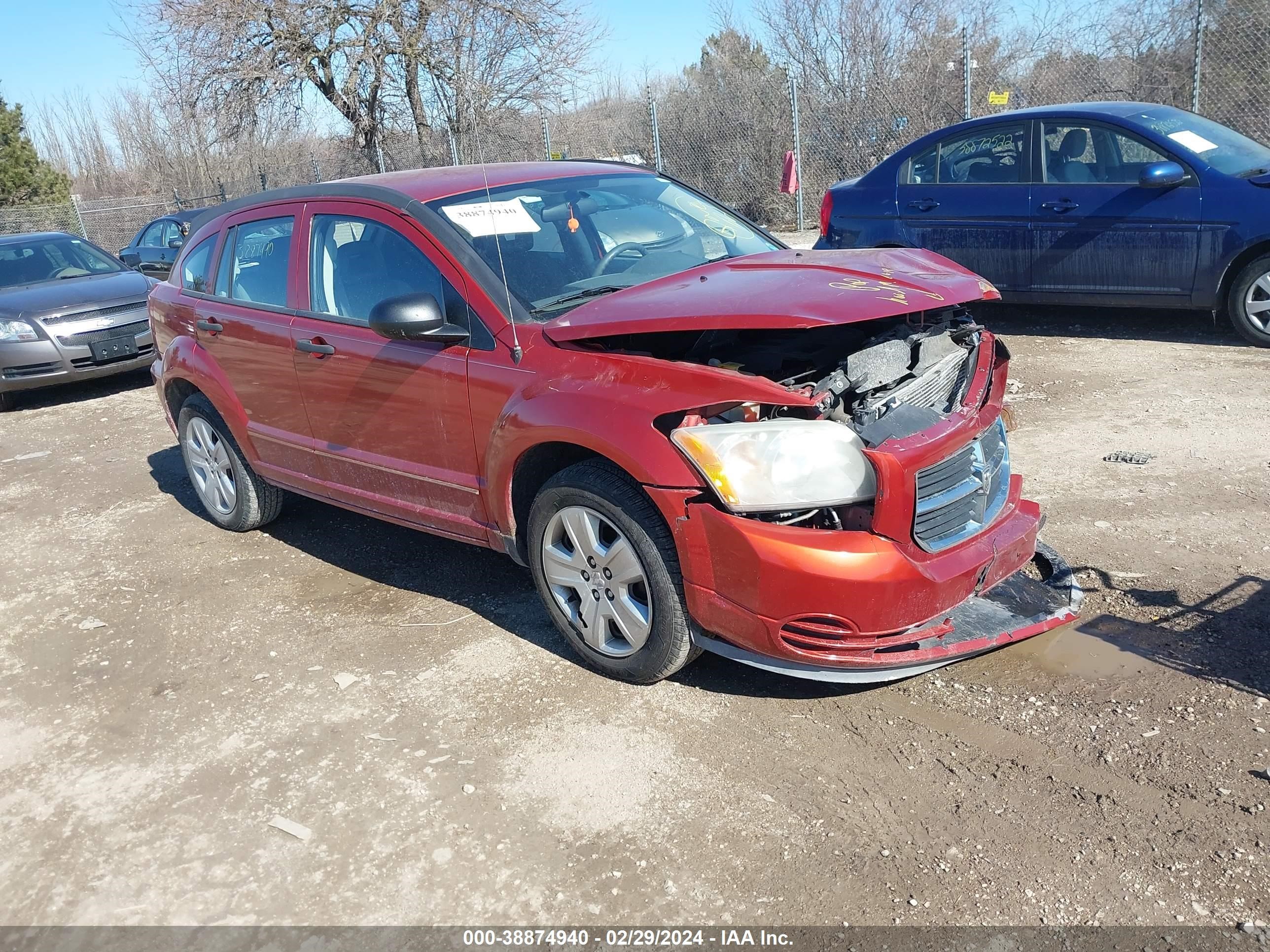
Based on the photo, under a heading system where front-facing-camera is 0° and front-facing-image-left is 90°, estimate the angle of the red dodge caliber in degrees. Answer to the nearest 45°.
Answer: approximately 315°

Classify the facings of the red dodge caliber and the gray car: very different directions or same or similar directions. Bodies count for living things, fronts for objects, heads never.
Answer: same or similar directions

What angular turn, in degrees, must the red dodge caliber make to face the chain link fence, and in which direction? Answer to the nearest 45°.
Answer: approximately 135° to its left

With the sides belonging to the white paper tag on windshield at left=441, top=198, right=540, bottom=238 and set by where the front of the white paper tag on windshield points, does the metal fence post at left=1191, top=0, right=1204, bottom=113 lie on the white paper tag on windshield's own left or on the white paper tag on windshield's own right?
on the white paper tag on windshield's own left

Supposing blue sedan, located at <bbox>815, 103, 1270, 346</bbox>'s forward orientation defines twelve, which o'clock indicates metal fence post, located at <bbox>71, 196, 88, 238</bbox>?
The metal fence post is roughly at 7 o'clock from the blue sedan.

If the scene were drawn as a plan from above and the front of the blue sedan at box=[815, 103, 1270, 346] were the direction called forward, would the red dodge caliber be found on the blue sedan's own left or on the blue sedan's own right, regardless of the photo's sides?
on the blue sedan's own right

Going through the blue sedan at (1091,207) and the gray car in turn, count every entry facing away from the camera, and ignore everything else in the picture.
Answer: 0

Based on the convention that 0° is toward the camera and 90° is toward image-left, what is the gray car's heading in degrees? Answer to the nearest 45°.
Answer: approximately 315°

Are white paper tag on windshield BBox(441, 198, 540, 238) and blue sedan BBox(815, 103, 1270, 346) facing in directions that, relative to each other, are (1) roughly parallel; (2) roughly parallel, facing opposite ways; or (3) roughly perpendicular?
roughly parallel

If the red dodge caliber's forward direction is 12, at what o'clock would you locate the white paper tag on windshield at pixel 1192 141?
The white paper tag on windshield is roughly at 9 o'clock from the red dodge caliber.

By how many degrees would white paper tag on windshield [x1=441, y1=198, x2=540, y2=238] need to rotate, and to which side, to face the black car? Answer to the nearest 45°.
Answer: approximately 135° to its left

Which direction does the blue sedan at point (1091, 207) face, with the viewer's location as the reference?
facing to the right of the viewer

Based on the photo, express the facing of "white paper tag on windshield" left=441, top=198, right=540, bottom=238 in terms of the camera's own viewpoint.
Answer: facing the viewer and to the right of the viewer

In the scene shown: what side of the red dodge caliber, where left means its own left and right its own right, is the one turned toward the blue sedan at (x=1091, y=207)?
left

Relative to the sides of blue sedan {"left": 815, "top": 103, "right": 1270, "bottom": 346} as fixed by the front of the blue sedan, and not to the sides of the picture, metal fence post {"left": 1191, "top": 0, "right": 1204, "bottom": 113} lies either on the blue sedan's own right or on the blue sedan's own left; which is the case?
on the blue sedan's own left
